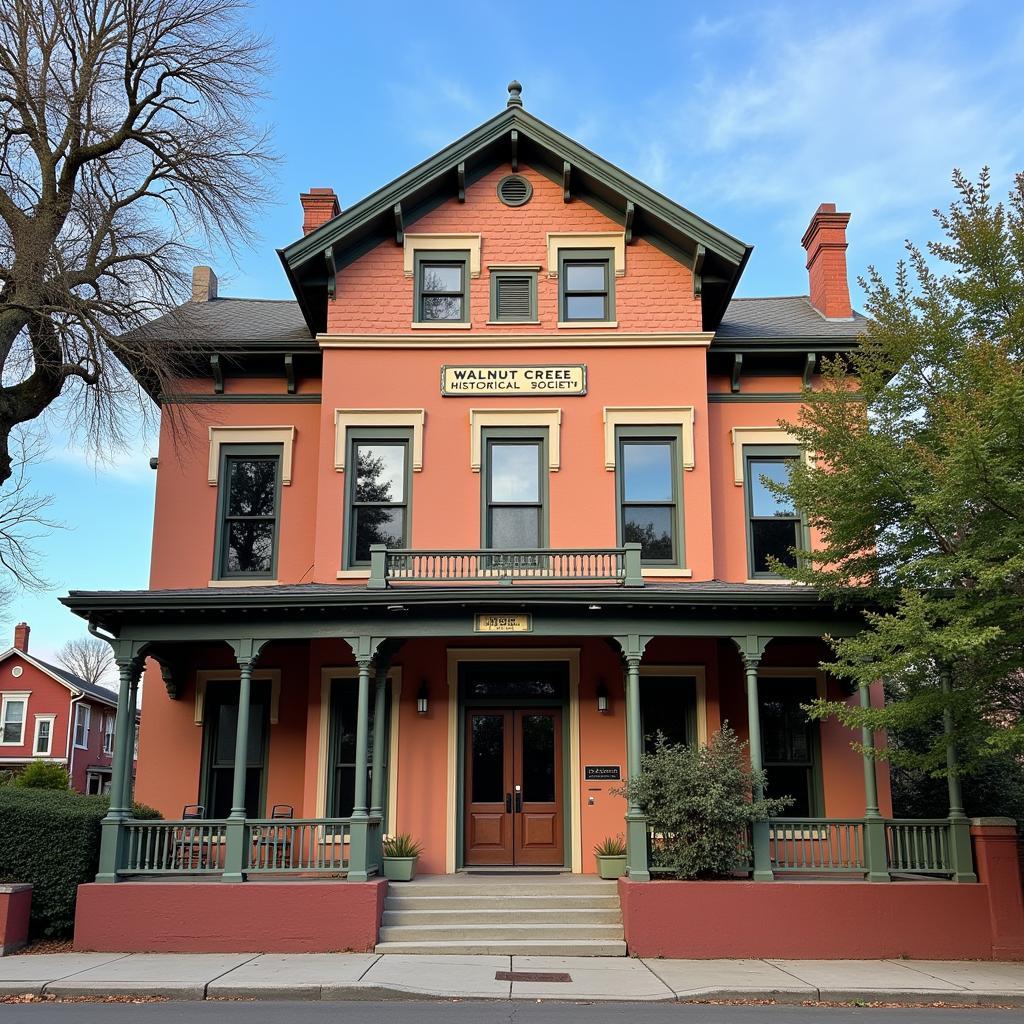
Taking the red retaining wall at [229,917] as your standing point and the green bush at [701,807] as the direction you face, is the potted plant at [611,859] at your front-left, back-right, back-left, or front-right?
front-left

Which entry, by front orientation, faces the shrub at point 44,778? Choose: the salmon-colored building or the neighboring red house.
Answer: the neighboring red house

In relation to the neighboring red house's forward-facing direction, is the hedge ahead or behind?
ahead

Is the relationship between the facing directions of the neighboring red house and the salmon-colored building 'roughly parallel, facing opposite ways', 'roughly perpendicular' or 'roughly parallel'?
roughly parallel

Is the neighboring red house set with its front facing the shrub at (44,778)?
yes

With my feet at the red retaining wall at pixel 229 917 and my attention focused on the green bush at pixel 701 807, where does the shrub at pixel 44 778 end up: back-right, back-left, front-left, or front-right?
back-left

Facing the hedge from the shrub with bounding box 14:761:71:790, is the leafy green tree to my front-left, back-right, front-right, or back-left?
front-left

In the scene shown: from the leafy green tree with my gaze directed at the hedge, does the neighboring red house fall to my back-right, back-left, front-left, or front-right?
front-right

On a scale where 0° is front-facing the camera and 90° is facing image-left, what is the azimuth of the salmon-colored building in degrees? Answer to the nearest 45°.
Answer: approximately 0°

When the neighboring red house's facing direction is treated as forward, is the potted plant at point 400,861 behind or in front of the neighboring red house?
in front

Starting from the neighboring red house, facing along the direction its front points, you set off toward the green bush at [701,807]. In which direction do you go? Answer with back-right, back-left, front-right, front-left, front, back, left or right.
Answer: front

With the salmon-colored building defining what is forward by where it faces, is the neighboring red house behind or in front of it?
behind

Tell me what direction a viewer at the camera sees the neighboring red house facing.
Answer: facing the viewer

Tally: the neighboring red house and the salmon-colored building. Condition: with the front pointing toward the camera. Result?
2
